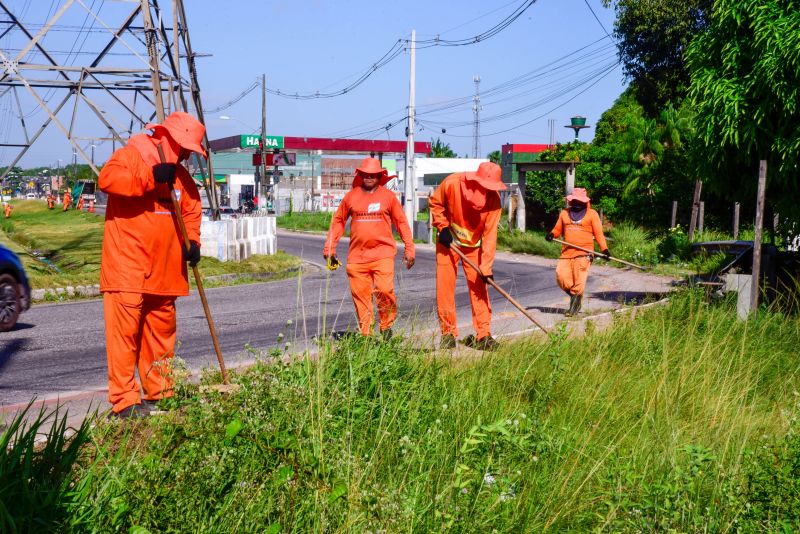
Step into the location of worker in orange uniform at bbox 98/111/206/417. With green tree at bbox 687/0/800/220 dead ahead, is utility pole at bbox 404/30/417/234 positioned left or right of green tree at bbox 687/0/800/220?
left

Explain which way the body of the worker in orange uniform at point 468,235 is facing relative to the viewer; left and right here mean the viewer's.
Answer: facing the viewer and to the right of the viewer

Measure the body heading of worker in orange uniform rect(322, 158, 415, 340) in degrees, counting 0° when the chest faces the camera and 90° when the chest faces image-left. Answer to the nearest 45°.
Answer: approximately 0°

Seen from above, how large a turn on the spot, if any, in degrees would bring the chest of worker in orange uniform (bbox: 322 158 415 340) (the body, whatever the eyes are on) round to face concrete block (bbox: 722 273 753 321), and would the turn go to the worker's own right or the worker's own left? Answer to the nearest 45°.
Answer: approximately 90° to the worker's own left

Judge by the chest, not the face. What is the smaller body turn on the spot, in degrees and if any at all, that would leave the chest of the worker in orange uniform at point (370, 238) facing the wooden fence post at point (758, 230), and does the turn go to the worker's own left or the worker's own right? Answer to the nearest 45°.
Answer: approximately 90° to the worker's own left
